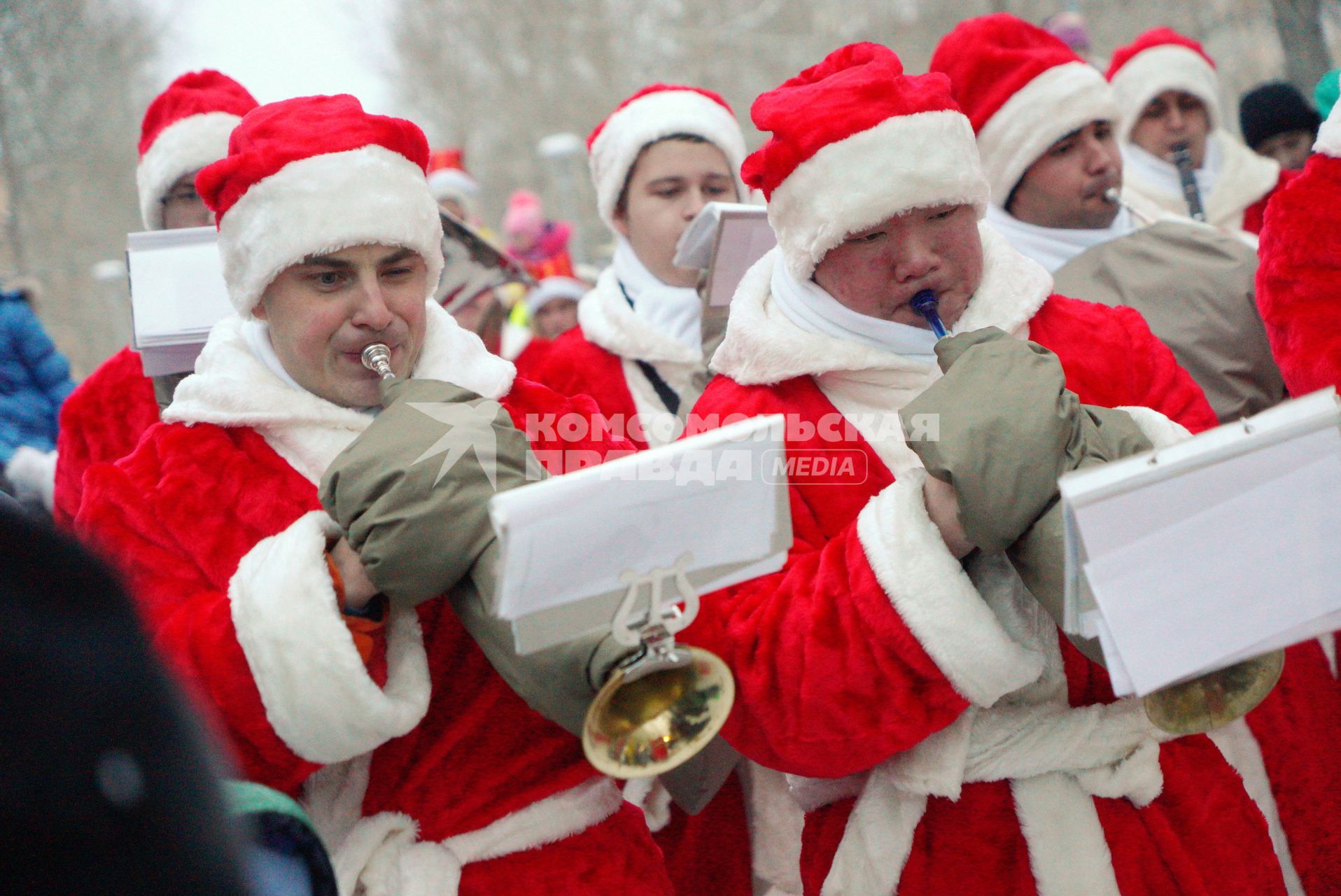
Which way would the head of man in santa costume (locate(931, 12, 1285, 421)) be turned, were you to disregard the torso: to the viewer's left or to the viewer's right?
to the viewer's right

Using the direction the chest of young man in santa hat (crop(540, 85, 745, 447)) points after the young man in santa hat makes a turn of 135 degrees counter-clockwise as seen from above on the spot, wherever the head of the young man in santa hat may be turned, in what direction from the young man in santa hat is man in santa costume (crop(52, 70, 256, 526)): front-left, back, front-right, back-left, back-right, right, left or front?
left

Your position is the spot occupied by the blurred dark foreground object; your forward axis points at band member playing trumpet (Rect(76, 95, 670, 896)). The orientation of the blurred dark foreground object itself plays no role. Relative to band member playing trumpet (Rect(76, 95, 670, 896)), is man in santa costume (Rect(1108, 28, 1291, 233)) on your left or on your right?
right

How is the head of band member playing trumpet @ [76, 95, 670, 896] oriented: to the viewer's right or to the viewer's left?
to the viewer's right

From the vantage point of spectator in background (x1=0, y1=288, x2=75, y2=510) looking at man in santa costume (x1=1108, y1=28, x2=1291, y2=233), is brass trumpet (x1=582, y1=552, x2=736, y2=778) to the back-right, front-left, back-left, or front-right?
front-right

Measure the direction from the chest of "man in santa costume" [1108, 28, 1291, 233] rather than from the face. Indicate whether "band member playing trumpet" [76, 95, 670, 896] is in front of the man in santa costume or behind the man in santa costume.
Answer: in front

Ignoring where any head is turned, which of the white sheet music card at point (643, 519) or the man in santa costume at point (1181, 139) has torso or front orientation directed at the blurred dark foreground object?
the man in santa costume

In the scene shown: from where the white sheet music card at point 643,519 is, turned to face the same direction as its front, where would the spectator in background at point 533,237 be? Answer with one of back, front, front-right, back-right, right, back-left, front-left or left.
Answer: front-right

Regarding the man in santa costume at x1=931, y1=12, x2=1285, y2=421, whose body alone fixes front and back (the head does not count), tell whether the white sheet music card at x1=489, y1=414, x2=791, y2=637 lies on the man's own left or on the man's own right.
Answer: on the man's own right

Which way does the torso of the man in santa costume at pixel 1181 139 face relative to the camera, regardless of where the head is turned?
toward the camera

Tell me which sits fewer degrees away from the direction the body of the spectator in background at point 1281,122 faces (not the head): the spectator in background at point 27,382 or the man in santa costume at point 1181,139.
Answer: the man in santa costume

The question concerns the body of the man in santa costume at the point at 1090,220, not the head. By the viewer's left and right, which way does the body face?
facing the viewer and to the right of the viewer

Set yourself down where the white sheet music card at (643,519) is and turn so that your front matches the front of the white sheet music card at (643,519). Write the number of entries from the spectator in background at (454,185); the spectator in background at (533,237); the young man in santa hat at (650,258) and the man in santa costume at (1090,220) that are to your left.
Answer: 0

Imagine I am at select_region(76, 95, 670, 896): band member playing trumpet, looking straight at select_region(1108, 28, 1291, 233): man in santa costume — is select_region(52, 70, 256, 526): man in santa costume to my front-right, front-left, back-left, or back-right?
front-left

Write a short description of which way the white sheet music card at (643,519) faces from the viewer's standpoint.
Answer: facing away from the viewer and to the left of the viewer

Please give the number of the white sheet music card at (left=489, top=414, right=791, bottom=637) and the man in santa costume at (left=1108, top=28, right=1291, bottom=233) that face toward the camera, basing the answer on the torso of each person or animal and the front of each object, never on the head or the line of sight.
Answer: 1
